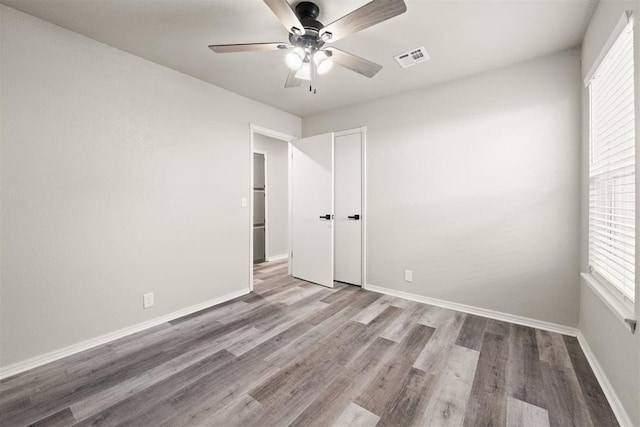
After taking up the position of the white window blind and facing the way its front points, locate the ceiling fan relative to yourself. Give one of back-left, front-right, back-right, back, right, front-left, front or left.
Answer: front-left

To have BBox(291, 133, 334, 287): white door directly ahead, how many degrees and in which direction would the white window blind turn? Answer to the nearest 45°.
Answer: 0° — it already faces it

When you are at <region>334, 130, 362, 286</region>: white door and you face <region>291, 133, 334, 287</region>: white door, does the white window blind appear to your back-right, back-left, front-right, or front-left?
back-left

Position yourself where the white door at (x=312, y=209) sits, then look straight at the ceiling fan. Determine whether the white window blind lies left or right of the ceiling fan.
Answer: left

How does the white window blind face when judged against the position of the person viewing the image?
facing to the left of the viewer

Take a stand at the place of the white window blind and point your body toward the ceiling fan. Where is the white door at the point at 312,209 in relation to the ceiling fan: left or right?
right
